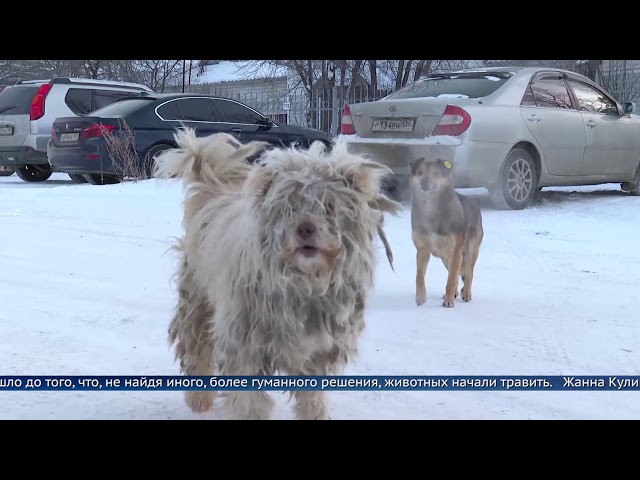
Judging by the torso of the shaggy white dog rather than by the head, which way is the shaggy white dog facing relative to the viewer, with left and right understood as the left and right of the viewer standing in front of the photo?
facing the viewer and to the right of the viewer

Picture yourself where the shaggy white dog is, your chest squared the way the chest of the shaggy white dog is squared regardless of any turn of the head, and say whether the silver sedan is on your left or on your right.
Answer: on your left

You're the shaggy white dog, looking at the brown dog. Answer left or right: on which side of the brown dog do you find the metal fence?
left

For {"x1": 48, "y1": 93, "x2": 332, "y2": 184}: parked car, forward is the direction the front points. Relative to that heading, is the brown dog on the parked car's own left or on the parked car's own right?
on the parked car's own right

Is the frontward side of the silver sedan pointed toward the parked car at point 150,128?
no

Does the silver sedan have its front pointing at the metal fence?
no

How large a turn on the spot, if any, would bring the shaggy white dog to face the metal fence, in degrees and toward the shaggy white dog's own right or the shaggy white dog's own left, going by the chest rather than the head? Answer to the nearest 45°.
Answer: approximately 135° to the shaggy white dog's own left

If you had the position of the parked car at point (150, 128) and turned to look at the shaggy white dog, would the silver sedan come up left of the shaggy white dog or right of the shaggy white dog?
left

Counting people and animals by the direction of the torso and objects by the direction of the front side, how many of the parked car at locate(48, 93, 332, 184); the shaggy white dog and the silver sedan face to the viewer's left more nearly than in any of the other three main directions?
0

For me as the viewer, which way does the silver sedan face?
facing away from the viewer and to the right of the viewer

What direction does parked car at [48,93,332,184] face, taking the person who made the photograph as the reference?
facing away from the viewer and to the right of the viewer

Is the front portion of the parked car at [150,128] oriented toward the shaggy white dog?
no

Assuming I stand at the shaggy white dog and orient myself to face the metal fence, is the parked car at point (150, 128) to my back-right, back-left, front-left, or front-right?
front-left

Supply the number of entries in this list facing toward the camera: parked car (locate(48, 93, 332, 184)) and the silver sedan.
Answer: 0
